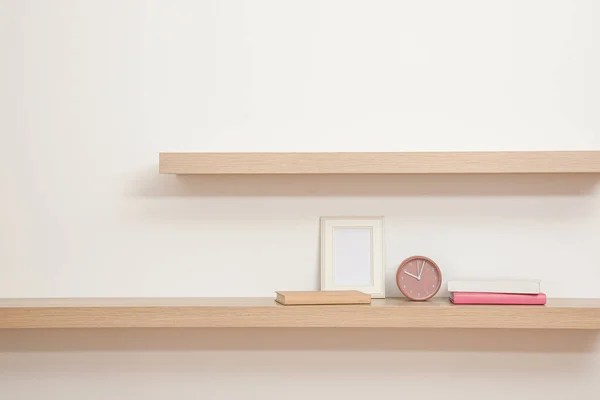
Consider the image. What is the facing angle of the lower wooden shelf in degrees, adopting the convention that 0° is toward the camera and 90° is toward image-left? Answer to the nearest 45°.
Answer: approximately 0°

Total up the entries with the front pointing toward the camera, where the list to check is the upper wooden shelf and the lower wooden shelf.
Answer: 2

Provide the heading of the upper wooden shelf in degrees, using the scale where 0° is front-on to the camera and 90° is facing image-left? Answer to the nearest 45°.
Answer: approximately 0°

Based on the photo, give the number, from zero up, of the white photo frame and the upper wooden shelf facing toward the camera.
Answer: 2
